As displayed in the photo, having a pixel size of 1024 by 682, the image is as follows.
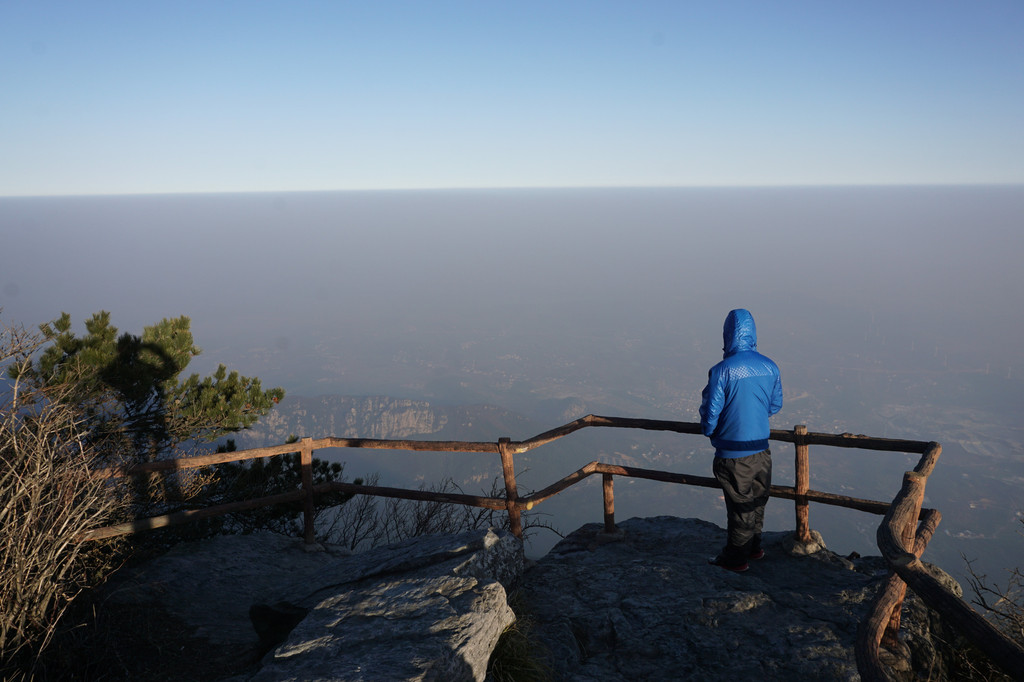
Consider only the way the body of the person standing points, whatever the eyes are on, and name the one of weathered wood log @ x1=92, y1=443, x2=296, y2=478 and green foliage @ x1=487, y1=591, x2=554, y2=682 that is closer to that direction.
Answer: the weathered wood log

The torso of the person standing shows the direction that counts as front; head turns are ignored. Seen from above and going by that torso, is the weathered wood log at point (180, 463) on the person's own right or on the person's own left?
on the person's own left

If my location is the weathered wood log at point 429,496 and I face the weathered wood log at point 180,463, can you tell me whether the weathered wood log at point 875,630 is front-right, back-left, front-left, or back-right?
back-left

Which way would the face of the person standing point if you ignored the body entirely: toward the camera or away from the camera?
away from the camera

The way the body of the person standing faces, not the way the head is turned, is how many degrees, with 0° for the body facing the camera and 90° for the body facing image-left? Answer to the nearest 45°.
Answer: approximately 135°

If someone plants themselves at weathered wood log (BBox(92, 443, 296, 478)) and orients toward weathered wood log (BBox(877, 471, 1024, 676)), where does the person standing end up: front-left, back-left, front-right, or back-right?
front-left

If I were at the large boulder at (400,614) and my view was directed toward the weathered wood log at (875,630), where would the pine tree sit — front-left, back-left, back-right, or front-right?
back-left

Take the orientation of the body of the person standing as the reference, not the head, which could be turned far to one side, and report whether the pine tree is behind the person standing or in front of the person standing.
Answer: in front

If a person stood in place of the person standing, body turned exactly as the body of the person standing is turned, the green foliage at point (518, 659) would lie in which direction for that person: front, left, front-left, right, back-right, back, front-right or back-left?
left

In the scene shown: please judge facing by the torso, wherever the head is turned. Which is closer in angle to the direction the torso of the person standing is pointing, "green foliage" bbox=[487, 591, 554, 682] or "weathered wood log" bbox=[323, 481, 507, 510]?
the weathered wood log

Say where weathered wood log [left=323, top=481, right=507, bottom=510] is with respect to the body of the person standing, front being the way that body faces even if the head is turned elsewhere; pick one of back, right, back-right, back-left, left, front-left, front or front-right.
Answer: front-left

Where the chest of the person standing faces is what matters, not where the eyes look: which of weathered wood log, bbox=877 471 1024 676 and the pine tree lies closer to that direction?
the pine tree

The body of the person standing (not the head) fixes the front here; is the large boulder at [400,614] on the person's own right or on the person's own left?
on the person's own left
